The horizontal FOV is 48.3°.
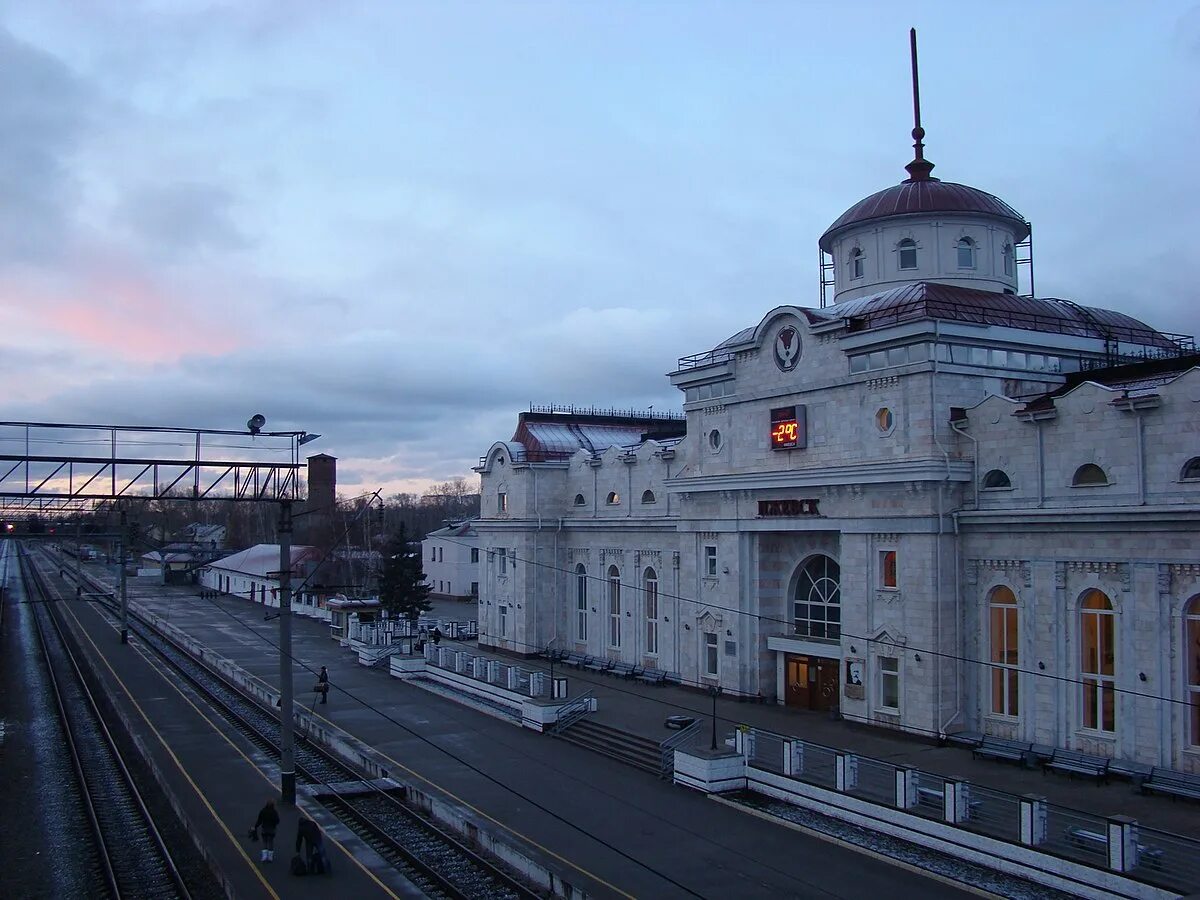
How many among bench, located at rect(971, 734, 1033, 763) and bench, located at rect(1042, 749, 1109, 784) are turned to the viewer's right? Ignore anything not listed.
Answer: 0

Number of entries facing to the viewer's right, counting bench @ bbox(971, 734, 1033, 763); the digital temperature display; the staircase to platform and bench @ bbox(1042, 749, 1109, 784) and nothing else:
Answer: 0

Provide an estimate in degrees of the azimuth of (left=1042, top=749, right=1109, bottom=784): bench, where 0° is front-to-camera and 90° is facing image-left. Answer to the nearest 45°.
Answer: approximately 45°

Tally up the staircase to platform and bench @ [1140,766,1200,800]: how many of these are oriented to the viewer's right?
0

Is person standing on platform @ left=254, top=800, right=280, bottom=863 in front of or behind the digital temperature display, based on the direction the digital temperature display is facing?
in front

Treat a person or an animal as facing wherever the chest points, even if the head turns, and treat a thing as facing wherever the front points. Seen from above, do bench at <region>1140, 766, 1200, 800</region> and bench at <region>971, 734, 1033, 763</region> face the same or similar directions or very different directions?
same or similar directions

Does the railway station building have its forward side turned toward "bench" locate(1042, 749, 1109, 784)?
no

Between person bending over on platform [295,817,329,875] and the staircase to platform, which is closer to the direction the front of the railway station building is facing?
the person bending over on platform

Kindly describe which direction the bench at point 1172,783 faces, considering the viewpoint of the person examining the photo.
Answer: facing the viewer and to the left of the viewer

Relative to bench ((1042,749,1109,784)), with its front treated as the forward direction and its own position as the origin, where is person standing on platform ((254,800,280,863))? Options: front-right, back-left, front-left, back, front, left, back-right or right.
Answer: front

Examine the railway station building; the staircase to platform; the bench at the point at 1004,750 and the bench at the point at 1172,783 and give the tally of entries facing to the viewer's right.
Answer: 0

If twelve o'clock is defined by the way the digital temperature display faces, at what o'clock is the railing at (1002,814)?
The railing is roughly at 10 o'clock from the digital temperature display.

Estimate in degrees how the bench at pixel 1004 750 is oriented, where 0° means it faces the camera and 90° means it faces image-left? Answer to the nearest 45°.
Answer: approximately 45°

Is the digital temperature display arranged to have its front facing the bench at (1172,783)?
no

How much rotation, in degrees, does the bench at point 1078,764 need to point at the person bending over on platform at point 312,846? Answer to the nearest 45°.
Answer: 0° — it already faces them

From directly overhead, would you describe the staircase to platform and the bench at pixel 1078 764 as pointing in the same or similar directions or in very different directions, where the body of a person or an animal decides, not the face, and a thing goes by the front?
same or similar directions

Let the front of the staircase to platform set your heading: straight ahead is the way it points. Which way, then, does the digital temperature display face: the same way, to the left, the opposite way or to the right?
the same way

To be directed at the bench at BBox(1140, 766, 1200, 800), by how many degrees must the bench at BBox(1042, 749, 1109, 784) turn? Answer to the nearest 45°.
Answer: approximately 90° to its left
